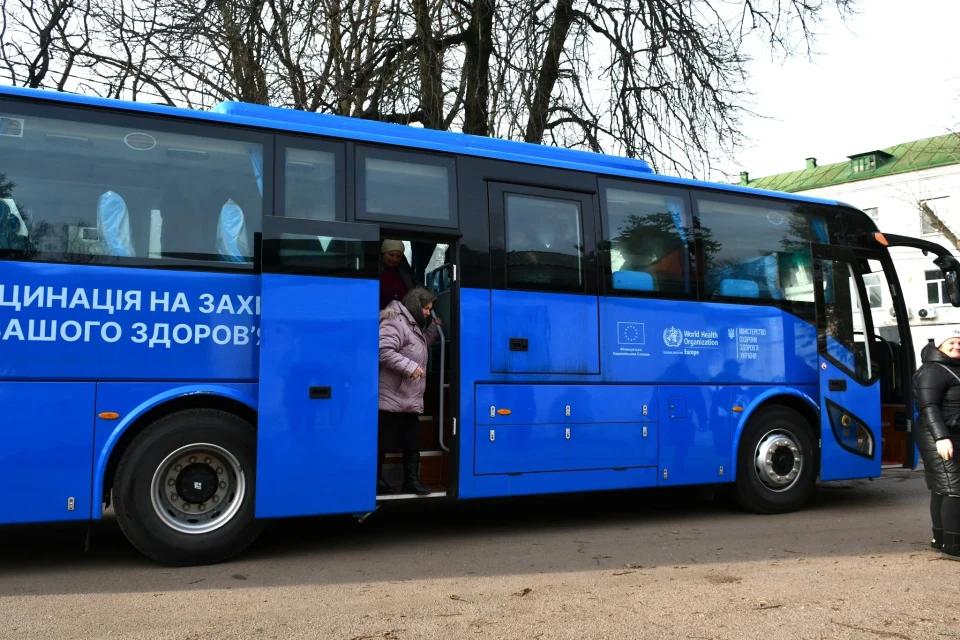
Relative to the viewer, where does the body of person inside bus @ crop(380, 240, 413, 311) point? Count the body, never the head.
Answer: toward the camera

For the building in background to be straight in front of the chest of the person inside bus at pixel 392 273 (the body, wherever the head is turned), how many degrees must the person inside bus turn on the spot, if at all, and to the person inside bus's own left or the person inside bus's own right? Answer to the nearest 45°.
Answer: approximately 135° to the person inside bus's own left

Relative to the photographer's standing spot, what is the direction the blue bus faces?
facing away from the viewer and to the right of the viewer

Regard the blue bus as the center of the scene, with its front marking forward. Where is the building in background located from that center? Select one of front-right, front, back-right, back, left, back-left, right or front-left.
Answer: front

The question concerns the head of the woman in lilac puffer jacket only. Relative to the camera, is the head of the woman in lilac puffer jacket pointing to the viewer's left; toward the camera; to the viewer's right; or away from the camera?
to the viewer's right

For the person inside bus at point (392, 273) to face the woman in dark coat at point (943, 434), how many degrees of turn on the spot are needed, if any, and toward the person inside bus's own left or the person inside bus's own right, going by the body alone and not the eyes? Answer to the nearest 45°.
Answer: approximately 90° to the person inside bus's own left

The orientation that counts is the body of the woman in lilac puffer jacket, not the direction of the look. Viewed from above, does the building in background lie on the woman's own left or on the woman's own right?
on the woman's own left
